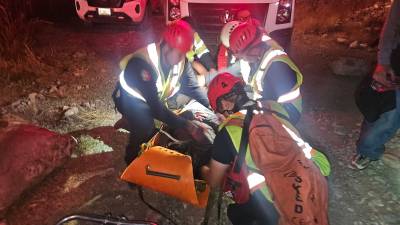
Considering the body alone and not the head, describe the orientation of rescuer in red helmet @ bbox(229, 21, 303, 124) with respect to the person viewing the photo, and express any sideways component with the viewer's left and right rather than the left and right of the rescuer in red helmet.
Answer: facing to the left of the viewer

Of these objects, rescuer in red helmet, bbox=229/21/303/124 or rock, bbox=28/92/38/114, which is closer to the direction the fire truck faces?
the rescuer in red helmet

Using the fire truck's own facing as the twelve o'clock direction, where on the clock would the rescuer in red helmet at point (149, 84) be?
The rescuer in red helmet is roughly at 1 o'clock from the fire truck.

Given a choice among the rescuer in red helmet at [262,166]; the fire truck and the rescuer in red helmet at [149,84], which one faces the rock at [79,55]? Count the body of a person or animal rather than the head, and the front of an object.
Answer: the rescuer in red helmet at [262,166]

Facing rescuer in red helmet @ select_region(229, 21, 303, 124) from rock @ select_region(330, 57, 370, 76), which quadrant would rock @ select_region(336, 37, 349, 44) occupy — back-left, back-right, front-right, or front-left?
back-right

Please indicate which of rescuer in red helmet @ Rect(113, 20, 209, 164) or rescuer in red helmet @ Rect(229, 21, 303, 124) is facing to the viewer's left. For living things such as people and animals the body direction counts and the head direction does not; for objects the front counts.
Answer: rescuer in red helmet @ Rect(229, 21, 303, 124)

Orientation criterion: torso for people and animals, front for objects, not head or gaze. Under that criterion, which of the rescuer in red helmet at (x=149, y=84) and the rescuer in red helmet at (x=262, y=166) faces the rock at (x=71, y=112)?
the rescuer in red helmet at (x=262, y=166)

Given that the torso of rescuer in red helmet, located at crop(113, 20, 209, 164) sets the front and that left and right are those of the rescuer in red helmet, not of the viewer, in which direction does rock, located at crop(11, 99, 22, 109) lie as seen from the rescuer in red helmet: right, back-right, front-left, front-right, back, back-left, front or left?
back

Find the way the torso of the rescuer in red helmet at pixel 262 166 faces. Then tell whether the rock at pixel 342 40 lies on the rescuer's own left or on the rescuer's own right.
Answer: on the rescuer's own right

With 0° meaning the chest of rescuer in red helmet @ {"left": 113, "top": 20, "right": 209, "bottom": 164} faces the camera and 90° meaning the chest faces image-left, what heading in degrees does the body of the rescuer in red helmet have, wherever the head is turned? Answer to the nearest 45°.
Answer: approximately 315°

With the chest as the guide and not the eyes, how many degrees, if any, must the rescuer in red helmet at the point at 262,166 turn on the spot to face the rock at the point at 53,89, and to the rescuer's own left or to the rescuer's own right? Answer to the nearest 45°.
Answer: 0° — they already face it

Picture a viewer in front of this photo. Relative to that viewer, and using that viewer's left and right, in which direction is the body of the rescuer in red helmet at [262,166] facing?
facing away from the viewer and to the left of the viewer

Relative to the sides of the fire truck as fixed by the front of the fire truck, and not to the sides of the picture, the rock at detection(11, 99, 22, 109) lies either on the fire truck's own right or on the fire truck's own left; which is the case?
on the fire truck's own right

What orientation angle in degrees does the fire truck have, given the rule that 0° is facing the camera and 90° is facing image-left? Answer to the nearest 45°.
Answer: approximately 0°
